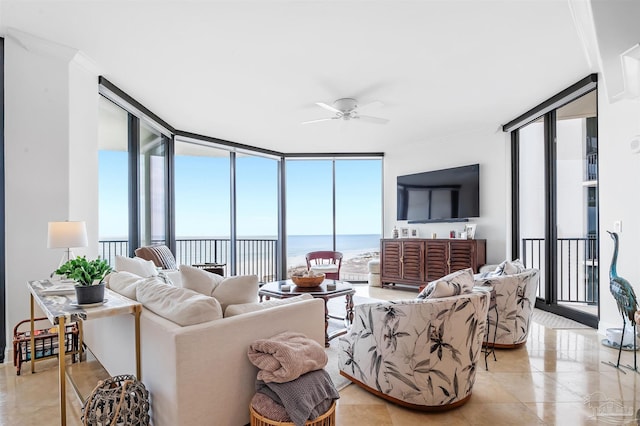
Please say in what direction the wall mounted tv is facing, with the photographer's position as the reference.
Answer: facing the viewer and to the left of the viewer

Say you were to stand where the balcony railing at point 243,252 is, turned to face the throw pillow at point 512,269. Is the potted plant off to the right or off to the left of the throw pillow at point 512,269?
right

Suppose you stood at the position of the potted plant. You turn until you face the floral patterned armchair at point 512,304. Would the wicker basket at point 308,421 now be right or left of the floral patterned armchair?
right

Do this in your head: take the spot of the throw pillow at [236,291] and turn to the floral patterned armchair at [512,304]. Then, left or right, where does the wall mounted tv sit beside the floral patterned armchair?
left

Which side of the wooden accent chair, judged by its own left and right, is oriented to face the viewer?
front

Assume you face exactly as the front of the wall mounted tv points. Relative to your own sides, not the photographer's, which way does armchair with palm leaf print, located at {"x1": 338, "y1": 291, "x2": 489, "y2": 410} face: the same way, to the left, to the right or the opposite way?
to the right

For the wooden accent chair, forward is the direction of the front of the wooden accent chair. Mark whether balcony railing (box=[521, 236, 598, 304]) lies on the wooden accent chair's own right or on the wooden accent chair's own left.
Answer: on the wooden accent chair's own left

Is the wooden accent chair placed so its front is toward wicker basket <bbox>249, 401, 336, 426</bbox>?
yes

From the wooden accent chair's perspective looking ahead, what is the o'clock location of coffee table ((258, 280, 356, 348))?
The coffee table is roughly at 12 o'clock from the wooden accent chair.

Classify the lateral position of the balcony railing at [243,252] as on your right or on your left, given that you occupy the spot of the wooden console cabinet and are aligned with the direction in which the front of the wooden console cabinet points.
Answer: on your right

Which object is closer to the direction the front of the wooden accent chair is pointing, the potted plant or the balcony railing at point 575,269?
the potted plant

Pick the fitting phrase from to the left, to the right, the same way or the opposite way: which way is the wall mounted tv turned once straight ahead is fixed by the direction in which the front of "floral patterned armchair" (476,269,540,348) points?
to the left

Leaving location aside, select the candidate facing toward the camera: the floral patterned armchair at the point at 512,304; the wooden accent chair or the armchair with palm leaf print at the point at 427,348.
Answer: the wooden accent chair
